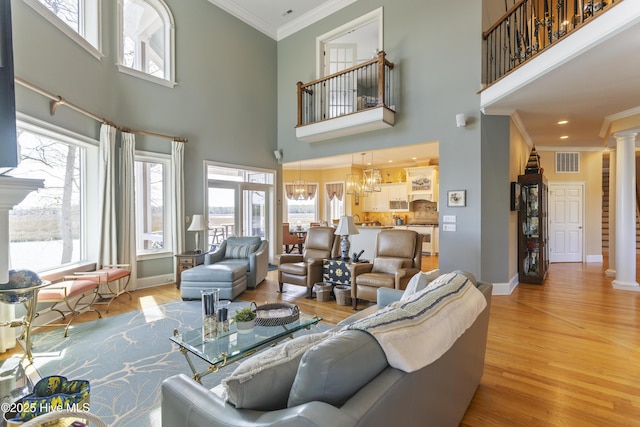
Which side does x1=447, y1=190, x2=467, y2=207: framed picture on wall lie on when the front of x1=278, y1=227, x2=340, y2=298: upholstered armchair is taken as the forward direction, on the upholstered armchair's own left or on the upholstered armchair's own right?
on the upholstered armchair's own left

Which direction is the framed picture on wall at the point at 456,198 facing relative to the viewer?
toward the camera

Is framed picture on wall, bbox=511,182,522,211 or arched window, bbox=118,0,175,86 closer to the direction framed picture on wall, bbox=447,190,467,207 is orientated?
the arched window

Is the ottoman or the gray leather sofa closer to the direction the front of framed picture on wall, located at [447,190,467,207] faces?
the gray leather sofa

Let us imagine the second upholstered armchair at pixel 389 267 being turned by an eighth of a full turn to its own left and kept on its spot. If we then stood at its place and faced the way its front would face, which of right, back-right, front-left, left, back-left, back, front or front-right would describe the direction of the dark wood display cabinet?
back-left

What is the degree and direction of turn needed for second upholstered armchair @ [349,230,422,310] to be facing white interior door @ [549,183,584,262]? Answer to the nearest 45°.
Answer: approximately 180°

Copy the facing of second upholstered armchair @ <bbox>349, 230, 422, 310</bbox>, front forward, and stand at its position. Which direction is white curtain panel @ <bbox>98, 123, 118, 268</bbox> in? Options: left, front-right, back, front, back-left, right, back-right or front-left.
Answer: front-right

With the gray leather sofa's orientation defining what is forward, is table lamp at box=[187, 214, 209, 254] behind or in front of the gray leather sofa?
in front

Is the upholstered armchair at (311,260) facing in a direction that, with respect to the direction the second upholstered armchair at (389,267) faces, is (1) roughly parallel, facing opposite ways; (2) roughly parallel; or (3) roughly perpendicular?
roughly parallel

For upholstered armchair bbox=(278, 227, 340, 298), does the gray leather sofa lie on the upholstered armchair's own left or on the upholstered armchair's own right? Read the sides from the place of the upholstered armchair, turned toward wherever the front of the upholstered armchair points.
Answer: on the upholstered armchair's own left

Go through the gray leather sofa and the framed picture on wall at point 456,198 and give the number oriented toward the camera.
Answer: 1

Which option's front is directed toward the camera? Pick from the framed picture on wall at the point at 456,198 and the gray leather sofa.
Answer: the framed picture on wall

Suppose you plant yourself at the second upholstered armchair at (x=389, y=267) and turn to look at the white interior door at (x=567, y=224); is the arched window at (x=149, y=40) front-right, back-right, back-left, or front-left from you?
back-left

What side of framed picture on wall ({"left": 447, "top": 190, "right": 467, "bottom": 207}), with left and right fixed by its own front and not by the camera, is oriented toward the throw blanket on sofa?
front

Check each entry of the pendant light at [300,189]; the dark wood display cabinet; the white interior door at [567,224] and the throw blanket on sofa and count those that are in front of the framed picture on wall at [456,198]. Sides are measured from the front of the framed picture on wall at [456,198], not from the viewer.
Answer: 1

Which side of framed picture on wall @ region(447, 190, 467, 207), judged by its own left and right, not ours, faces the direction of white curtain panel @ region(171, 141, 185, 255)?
right

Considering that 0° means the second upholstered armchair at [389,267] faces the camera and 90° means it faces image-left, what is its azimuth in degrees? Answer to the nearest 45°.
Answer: approximately 45°

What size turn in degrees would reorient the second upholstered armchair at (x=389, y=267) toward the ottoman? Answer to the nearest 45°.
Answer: approximately 45° to its right
